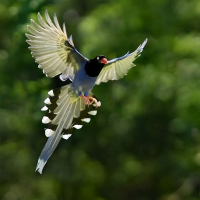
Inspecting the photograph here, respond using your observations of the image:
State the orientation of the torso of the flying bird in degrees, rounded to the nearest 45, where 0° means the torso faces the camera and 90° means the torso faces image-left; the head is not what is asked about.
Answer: approximately 315°
